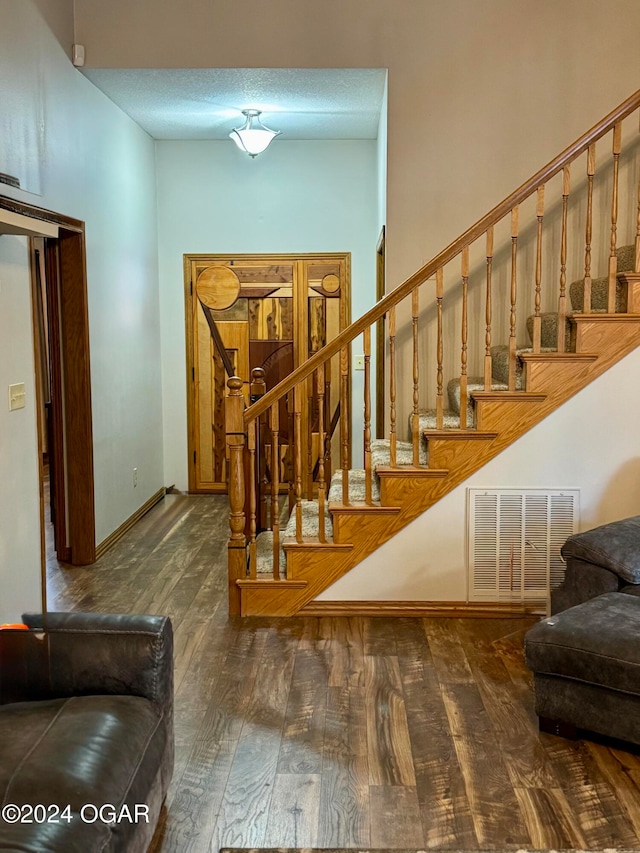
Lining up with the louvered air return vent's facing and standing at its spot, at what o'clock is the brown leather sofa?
The brown leather sofa is roughly at 1 o'clock from the louvered air return vent.

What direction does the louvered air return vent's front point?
toward the camera

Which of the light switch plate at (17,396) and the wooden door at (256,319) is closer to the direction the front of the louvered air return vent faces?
the light switch plate

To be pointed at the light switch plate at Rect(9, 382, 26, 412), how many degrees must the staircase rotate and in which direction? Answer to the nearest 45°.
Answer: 0° — it already faces it

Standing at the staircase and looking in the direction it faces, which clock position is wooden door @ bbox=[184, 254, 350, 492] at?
The wooden door is roughly at 2 o'clock from the staircase.

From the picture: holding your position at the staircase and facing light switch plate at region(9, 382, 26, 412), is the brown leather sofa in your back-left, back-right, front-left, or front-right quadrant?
front-left

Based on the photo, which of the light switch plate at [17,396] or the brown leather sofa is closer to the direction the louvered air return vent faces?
the brown leather sofa

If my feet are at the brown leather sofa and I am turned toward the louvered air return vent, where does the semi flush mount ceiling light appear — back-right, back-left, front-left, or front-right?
front-left

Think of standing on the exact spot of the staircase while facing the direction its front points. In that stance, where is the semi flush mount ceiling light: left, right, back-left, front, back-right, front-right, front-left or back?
front-right

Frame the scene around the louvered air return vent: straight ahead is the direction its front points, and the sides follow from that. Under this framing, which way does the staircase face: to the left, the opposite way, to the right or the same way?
to the right

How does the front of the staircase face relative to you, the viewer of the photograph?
facing to the left of the viewer

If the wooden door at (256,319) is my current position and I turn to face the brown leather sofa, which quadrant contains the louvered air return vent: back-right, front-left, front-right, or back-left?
front-left

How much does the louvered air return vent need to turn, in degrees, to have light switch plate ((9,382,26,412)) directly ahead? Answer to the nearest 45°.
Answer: approximately 90° to its right
